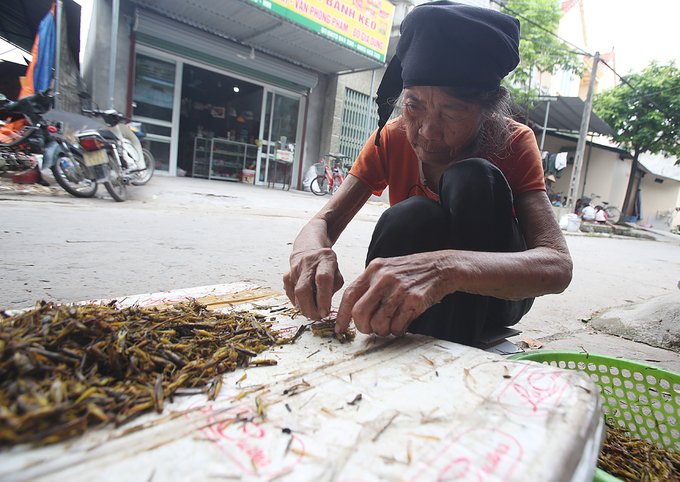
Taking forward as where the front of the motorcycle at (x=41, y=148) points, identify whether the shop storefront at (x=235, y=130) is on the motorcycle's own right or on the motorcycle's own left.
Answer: on the motorcycle's own left

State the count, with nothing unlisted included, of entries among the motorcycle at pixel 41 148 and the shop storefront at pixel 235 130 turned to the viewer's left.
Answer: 0

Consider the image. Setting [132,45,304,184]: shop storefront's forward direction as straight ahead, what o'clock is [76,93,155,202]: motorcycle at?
The motorcycle is roughly at 2 o'clock from the shop storefront.

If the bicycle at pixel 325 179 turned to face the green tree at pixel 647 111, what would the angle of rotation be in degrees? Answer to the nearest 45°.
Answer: approximately 180°

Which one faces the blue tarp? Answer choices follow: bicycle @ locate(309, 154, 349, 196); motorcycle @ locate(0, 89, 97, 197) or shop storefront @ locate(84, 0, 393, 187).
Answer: the bicycle

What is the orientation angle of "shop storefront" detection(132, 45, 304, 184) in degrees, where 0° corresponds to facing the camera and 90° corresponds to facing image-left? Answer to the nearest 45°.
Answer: approximately 315°

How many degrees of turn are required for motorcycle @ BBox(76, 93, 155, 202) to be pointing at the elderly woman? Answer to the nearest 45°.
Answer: approximately 135° to its right

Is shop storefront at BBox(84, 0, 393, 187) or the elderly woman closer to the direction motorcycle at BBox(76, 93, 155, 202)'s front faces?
the shop storefront

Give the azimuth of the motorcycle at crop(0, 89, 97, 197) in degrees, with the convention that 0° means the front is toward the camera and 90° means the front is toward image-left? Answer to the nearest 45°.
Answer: approximately 315°

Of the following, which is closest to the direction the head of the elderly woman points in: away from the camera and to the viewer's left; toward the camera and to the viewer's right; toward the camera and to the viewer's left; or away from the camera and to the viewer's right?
toward the camera and to the viewer's left

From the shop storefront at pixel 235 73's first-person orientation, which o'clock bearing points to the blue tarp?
The blue tarp is roughly at 3 o'clock from the shop storefront.

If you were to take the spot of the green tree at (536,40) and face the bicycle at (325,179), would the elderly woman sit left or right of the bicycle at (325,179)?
left

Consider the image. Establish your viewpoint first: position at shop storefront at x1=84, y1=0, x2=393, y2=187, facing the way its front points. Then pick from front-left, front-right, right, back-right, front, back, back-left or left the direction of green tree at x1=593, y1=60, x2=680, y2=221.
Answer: front-left
